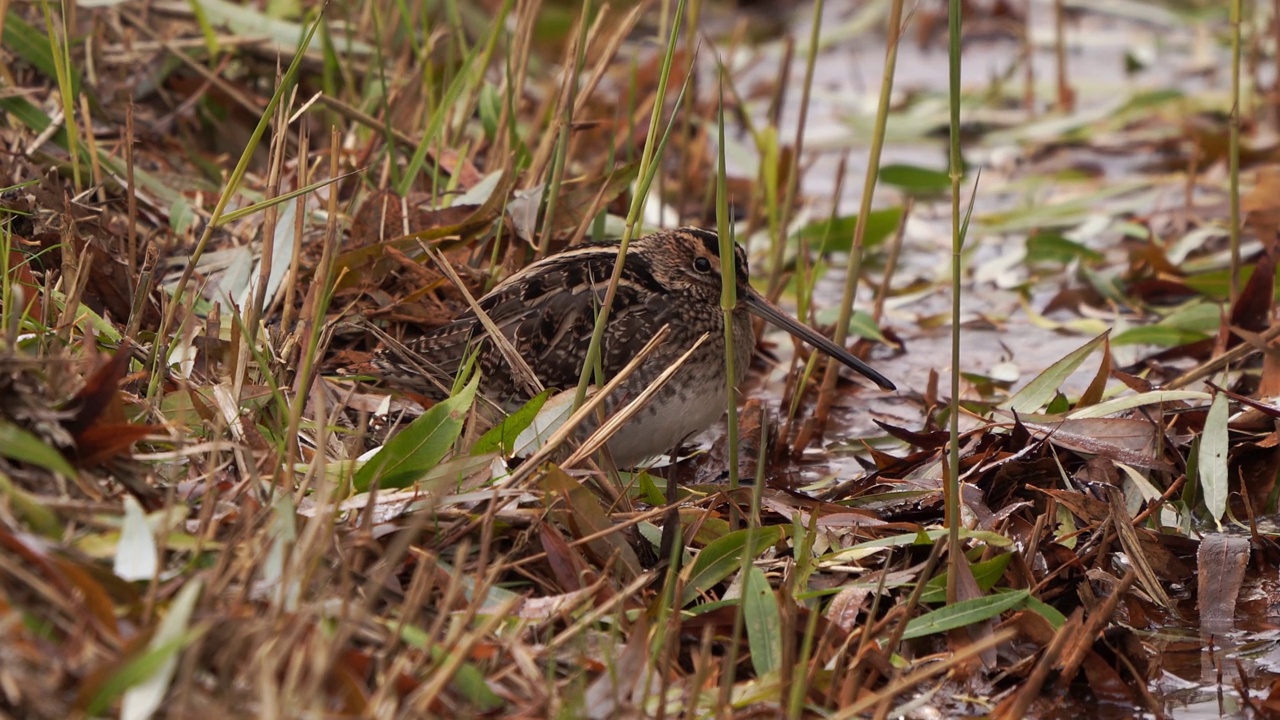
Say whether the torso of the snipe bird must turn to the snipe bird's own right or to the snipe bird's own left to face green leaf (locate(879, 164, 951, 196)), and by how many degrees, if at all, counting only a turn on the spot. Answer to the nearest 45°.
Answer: approximately 45° to the snipe bird's own left

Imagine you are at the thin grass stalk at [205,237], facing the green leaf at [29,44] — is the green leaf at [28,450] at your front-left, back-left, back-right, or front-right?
back-left

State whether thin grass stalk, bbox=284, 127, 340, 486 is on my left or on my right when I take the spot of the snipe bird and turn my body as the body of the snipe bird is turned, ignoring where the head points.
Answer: on my right

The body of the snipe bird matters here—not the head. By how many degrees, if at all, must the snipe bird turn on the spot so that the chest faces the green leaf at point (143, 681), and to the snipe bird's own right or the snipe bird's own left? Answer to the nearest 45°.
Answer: approximately 90° to the snipe bird's own right

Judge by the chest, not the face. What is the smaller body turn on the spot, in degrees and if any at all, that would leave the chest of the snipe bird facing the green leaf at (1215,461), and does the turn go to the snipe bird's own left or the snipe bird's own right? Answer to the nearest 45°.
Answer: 0° — it already faces it

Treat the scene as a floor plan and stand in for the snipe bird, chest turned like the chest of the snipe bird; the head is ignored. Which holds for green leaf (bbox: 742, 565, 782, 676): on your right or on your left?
on your right

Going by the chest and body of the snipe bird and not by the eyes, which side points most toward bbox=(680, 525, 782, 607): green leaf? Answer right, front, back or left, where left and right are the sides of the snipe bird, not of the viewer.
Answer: right

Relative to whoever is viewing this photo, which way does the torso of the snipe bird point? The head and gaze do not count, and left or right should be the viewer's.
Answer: facing to the right of the viewer

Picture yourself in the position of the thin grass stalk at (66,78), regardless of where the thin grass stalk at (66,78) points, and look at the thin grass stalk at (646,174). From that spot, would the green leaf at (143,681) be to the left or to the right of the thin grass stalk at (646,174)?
right

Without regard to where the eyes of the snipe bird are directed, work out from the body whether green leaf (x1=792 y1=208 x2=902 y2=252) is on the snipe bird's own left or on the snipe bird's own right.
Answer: on the snipe bird's own left
